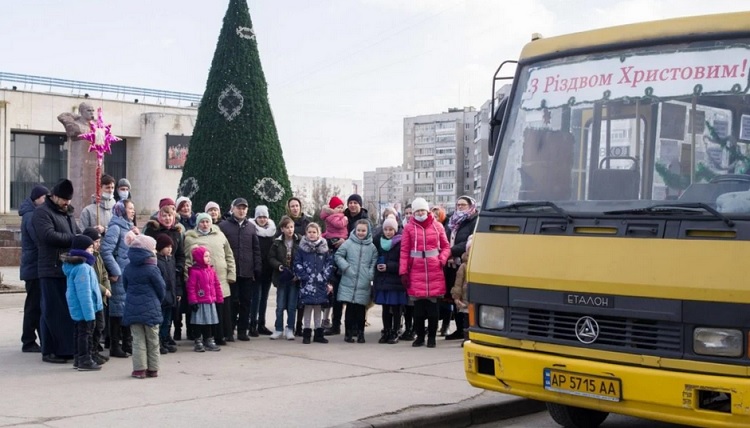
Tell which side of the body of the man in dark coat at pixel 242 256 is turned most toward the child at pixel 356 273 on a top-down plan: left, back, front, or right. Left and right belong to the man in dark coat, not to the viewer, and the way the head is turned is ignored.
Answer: left

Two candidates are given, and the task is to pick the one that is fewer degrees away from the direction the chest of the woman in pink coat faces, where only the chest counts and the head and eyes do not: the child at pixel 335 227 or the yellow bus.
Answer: the yellow bus

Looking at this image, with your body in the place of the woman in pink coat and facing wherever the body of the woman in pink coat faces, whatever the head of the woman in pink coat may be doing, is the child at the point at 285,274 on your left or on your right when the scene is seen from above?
on your right

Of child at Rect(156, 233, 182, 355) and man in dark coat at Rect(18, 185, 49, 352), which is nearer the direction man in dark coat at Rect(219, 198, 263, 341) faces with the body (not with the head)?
the child

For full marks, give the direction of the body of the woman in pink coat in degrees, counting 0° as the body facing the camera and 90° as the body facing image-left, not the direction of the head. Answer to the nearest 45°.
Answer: approximately 0°

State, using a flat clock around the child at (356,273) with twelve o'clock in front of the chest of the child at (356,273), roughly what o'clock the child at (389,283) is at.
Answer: the child at (389,283) is roughly at 9 o'clock from the child at (356,273).
